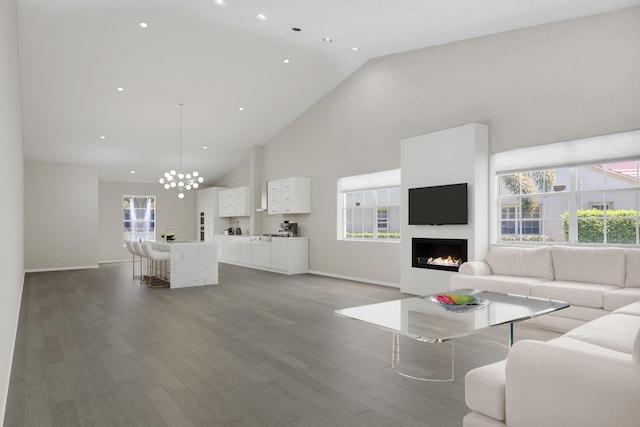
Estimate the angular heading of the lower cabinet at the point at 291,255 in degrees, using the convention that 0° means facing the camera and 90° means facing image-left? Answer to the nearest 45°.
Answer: approximately 45°

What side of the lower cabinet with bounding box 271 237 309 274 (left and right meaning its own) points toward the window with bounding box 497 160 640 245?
left

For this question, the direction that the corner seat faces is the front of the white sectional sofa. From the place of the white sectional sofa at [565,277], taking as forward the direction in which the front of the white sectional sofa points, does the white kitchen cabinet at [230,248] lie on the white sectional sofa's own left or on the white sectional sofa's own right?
on the white sectional sofa's own right

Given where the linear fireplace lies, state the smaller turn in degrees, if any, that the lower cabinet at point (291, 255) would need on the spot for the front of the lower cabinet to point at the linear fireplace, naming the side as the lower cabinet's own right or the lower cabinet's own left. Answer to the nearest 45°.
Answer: approximately 90° to the lower cabinet's own left

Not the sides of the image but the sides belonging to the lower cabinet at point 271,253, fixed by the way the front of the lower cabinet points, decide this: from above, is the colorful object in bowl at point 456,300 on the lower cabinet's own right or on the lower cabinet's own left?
on the lower cabinet's own left

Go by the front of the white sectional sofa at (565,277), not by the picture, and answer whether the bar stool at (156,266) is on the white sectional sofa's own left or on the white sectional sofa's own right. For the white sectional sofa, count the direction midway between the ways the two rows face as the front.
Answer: on the white sectional sofa's own right

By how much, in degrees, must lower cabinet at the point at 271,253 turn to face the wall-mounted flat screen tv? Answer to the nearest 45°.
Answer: approximately 90° to its left

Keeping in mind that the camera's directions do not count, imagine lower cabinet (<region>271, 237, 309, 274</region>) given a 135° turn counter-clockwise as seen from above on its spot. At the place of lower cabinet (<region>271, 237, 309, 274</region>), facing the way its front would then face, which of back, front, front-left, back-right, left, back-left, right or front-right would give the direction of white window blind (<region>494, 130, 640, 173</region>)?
front-right

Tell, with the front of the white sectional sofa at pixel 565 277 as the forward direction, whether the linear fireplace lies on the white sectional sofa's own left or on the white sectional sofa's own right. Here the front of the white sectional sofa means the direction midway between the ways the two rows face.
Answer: on the white sectional sofa's own right
